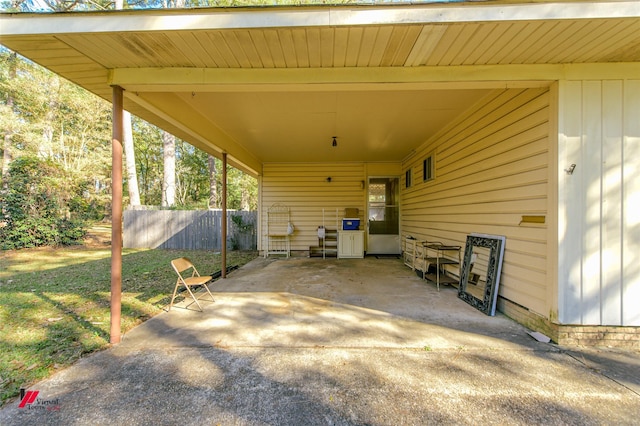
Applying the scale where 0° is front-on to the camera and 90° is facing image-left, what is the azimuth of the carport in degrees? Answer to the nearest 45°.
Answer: approximately 0°

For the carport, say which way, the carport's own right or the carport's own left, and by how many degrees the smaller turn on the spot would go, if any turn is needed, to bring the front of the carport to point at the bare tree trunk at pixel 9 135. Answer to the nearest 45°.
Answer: approximately 135° to the carport's own right

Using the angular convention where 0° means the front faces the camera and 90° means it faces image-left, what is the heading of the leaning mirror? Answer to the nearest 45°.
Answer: approximately 45°

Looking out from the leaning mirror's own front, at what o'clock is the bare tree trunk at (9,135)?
The bare tree trunk is roughly at 1 o'clock from the leaning mirror.

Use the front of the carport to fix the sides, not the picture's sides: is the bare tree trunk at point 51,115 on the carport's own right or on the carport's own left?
on the carport's own right

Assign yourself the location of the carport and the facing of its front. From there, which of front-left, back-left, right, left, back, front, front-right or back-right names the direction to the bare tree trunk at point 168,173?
back-right
